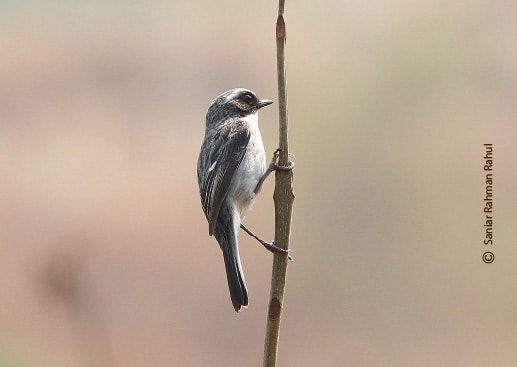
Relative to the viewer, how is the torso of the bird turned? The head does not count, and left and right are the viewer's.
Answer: facing to the right of the viewer
